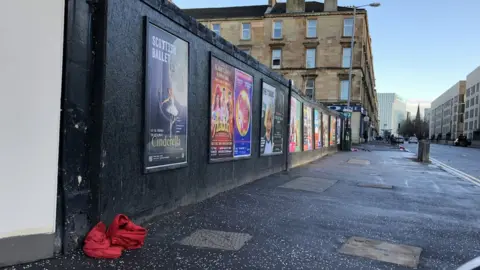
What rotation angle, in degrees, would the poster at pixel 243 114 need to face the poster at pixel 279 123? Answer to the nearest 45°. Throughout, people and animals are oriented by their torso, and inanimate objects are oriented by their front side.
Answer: approximately 135° to its left

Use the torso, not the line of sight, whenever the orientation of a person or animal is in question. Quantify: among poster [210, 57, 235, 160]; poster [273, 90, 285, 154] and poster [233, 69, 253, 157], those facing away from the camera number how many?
0

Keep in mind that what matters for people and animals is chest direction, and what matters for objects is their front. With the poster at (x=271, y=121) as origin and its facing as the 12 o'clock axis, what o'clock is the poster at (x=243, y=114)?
the poster at (x=243, y=114) is roughly at 2 o'clock from the poster at (x=271, y=121).

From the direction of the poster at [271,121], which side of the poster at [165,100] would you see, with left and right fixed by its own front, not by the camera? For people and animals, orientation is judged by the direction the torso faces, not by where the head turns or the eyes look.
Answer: left

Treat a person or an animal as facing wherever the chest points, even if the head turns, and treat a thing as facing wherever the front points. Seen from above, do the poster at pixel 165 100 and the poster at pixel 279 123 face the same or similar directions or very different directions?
same or similar directions

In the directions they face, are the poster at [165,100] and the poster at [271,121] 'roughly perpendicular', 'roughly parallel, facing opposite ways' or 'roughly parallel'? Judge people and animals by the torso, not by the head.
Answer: roughly parallel

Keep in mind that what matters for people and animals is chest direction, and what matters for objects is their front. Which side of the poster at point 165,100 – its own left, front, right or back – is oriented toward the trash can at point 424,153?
left

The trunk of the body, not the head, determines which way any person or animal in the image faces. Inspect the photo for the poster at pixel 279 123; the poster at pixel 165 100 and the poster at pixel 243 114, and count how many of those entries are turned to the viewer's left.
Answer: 0

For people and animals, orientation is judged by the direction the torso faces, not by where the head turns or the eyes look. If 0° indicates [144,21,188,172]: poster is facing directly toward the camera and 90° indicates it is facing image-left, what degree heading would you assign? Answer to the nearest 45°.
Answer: approximately 315°

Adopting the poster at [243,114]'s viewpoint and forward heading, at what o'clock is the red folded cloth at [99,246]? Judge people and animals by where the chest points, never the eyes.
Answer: The red folded cloth is roughly at 2 o'clock from the poster.

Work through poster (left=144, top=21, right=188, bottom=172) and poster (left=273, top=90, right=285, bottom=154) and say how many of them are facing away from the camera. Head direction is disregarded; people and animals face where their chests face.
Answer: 0

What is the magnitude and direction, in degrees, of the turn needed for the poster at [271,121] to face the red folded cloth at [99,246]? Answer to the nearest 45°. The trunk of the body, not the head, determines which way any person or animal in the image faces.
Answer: approximately 45° to its right

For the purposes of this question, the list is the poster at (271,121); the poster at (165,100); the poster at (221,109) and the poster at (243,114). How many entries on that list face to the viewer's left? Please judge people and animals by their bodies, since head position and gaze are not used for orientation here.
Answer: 0

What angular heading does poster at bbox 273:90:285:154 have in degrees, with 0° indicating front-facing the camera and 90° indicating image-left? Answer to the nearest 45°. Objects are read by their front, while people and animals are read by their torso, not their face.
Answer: approximately 315°
